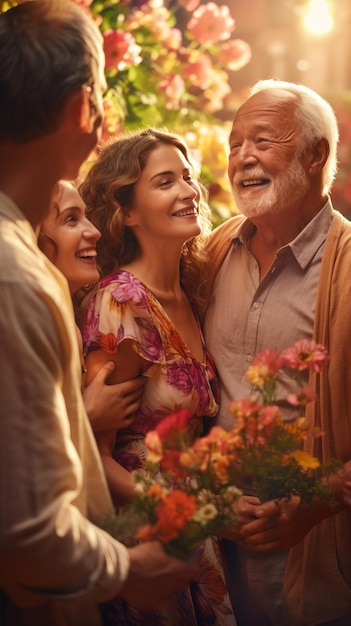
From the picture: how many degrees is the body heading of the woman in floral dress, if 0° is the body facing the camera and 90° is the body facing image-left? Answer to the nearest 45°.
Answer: approximately 315°

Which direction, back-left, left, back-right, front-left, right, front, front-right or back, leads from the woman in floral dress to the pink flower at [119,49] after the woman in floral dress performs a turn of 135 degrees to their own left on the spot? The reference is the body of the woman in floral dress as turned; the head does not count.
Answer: front

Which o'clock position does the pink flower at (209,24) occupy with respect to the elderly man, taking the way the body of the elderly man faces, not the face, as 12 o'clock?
The pink flower is roughly at 4 o'clock from the elderly man.

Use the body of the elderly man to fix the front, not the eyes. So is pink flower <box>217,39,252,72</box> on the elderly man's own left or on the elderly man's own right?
on the elderly man's own right

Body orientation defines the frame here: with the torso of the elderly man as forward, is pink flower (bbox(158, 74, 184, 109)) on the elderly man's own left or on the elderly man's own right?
on the elderly man's own right

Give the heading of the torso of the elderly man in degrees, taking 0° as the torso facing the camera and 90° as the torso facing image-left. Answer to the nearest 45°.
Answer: approximately 45°

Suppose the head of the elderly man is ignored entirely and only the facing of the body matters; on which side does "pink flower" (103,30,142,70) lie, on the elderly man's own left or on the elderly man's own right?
on the elderly man's own right

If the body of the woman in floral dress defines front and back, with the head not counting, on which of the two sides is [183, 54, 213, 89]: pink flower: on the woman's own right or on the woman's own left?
on the woman's own left
